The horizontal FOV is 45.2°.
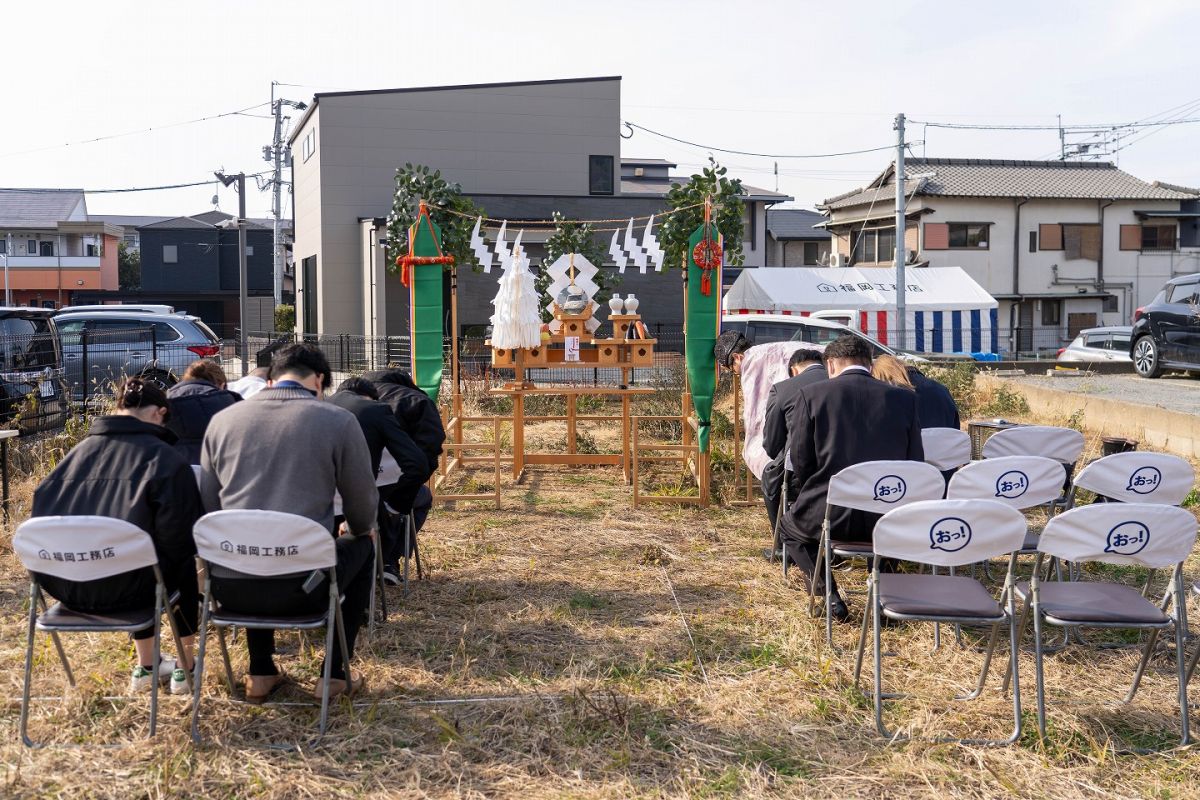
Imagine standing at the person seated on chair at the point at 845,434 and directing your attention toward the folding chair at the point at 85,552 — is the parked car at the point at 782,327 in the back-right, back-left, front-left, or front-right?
back-right

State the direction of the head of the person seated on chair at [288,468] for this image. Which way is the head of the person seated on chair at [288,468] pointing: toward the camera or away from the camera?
away from the camera

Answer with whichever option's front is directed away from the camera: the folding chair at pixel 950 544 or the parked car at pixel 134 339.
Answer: the folding chair

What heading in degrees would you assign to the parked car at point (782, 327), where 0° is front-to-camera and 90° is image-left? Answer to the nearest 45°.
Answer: approximately 270°

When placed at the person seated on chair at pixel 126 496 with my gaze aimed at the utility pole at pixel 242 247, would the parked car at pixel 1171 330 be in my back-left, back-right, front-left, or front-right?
front-right

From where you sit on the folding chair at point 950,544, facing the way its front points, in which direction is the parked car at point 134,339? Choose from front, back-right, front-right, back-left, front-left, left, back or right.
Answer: front-left

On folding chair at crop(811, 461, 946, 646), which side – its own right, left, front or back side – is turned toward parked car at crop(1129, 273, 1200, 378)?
front

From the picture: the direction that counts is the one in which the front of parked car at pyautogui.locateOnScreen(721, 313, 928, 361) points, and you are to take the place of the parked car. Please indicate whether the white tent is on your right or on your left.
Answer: on your left

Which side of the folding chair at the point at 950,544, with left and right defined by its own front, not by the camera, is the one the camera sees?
back

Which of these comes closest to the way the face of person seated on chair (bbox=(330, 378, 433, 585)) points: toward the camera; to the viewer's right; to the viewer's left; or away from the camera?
away from the camera

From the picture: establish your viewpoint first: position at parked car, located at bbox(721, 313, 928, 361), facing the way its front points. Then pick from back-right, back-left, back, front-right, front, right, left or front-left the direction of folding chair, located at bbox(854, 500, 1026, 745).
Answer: right

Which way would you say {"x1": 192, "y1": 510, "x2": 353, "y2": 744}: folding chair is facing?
away from the camera

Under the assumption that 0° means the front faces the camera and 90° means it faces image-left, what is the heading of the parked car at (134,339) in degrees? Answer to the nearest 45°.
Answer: approximately 90°

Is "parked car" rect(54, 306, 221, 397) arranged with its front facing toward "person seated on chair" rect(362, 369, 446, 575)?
no

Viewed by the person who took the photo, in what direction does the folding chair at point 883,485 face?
facing away from the viewer

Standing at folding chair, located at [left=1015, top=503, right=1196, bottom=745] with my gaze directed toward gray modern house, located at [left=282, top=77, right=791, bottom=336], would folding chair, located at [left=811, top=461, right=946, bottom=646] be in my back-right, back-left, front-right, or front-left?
front-left

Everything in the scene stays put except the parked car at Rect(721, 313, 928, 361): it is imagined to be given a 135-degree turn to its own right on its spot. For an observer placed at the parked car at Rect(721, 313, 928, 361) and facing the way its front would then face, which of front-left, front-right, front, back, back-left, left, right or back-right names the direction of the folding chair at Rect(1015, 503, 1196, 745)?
front-left
